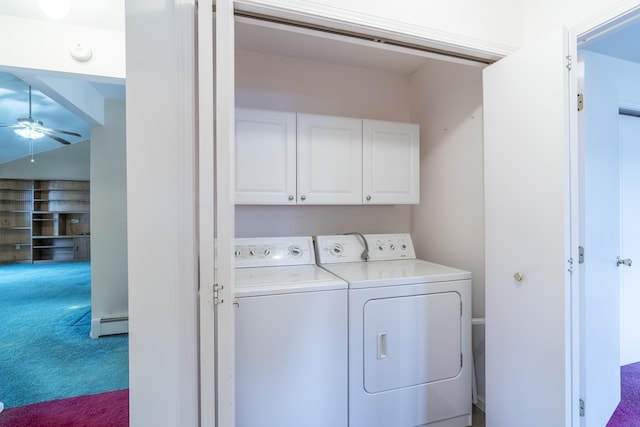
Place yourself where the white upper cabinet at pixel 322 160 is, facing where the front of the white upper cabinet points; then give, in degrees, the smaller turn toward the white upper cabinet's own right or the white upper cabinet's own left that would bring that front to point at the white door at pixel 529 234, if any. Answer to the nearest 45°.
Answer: approximately 45° to the white upper cabinet's own left

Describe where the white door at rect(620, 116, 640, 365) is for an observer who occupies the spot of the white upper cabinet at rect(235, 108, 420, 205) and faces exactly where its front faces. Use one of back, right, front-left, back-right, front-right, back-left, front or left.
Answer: left

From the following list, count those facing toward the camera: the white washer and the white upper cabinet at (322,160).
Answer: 2

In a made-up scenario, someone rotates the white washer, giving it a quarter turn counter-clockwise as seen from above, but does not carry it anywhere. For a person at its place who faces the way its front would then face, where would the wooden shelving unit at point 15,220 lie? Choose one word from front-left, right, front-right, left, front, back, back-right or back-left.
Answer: back-left

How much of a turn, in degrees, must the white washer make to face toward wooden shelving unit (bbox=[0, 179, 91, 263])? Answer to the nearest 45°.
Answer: approximately 135° to its right

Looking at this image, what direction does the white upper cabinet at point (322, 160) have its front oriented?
toward the camera

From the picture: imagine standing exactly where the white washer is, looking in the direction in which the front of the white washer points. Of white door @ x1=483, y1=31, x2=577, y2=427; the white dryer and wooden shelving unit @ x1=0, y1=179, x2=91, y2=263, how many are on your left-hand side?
2

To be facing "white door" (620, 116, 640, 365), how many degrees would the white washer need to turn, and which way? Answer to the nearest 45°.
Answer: approximately 90° to its left

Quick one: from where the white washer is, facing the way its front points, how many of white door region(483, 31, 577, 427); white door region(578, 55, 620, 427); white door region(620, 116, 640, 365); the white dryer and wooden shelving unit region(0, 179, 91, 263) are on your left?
4
